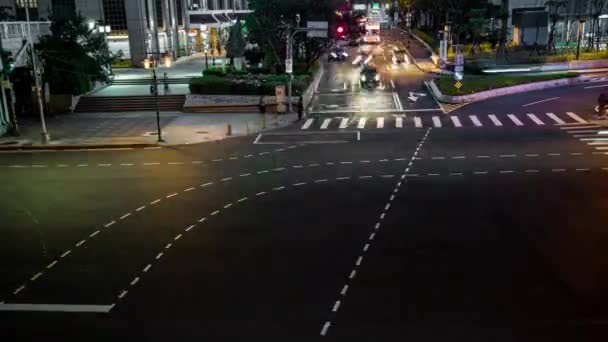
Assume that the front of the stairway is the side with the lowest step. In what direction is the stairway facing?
toward the camera

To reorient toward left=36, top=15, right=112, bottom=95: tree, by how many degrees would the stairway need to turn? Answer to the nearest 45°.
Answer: approximately 135° to its right

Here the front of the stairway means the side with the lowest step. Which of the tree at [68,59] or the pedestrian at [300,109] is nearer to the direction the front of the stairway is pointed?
the pedestrian

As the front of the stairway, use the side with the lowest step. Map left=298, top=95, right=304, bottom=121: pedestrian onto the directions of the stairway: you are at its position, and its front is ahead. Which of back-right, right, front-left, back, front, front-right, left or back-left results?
front-left
